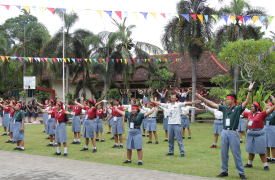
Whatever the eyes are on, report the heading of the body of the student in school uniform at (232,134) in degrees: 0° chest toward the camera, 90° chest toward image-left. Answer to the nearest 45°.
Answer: approximately 45°

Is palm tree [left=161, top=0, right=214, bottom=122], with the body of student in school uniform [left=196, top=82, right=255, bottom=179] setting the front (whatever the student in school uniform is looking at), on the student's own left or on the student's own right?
on the student's own right

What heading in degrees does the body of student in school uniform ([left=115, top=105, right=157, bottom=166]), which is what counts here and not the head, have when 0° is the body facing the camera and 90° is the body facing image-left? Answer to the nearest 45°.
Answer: approximately 45°

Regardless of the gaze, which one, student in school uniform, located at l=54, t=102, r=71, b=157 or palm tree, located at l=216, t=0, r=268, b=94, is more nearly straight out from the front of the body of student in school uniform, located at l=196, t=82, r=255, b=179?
the student in school uniform

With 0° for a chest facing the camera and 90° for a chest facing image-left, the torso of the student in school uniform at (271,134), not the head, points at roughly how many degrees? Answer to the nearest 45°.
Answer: approximately 45°

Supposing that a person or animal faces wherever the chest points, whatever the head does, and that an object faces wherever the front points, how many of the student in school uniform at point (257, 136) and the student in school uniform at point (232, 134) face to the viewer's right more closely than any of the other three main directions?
0

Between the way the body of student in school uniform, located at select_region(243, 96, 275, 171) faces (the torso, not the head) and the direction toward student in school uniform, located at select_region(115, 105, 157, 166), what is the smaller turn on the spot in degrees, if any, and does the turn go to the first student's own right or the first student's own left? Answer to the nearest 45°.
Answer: approximately 45° to the first student's own right

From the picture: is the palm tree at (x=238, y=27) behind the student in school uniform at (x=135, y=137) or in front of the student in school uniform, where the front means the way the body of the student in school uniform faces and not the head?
behind
